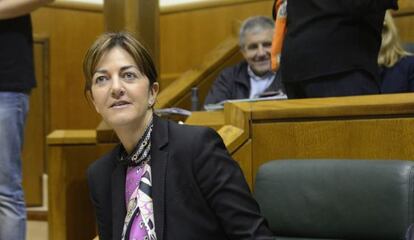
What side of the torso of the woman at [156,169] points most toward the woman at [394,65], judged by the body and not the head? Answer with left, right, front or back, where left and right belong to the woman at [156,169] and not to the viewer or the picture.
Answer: back

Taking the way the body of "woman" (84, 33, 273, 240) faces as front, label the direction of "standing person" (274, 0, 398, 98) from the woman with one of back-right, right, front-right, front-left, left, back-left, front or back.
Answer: back

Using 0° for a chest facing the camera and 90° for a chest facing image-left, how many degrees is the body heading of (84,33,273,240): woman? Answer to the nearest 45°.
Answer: approximately 45°
